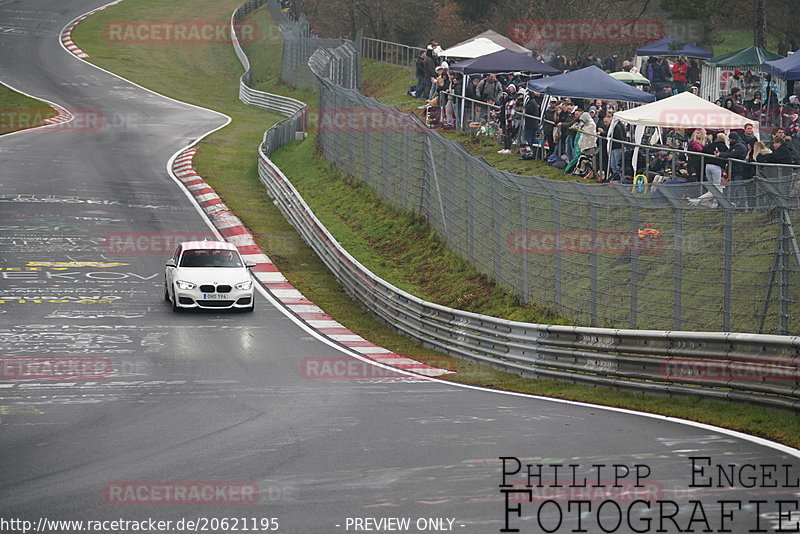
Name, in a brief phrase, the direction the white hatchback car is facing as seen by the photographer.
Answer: facing the viewer

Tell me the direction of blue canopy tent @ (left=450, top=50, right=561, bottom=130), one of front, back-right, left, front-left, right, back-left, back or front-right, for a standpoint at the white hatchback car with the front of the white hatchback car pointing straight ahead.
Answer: back-left

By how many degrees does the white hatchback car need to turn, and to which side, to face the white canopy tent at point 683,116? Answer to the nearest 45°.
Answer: approximately 90° to its left

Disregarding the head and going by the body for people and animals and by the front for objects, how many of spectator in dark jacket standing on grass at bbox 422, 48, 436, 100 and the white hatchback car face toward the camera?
1

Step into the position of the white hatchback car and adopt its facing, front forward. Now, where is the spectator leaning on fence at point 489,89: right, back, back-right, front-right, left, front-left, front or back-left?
back-left

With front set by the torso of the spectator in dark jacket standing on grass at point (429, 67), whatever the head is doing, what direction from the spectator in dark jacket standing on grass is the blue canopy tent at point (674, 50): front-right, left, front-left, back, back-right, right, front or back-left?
back

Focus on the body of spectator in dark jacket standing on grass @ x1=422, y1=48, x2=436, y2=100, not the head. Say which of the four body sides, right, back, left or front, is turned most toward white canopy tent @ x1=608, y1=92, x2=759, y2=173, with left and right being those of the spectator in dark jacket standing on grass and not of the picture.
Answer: left

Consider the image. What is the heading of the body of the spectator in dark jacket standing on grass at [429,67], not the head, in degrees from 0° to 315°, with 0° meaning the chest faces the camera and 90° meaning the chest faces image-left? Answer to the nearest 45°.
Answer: approximately 90°

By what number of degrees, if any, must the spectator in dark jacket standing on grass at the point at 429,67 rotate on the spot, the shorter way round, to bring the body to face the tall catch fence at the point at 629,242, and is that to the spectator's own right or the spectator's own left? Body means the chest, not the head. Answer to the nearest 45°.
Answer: approximately 90° to the spectator's own left

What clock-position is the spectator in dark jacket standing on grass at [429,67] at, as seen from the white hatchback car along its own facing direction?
The spectator in dark jacket standing on grass is roughly at 7 o'clock from the white hatchback car.

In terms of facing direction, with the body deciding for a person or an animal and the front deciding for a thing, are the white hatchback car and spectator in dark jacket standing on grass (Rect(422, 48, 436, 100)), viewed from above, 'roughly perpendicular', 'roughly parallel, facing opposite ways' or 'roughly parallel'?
roughly perpendicular
